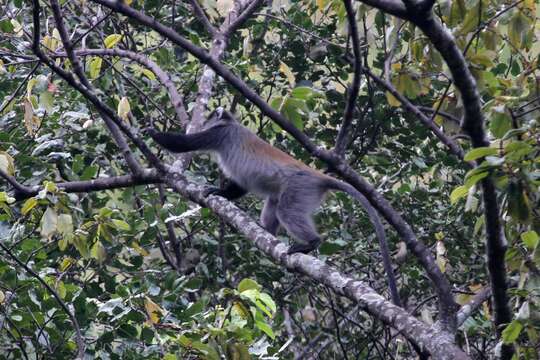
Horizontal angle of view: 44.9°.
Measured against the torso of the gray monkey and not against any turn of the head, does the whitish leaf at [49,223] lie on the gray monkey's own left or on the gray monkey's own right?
on the gray monkey's own left

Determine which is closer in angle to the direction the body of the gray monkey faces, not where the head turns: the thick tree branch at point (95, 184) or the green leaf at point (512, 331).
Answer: the thick tree branch

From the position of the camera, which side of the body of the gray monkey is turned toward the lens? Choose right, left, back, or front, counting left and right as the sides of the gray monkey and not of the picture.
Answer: left

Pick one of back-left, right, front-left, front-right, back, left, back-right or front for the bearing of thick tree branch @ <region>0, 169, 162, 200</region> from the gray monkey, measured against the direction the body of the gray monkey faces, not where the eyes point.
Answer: front-left

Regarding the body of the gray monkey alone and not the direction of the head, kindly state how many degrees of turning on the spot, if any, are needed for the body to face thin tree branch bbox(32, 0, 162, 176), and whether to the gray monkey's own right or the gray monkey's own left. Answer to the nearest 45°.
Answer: approximately 45° to the gray monkey's own left

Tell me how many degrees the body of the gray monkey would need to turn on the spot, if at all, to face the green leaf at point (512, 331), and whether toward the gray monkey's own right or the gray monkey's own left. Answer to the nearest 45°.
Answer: approximately 180°

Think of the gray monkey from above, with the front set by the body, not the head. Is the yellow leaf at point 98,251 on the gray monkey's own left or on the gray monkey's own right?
on the gray monkey's own left
